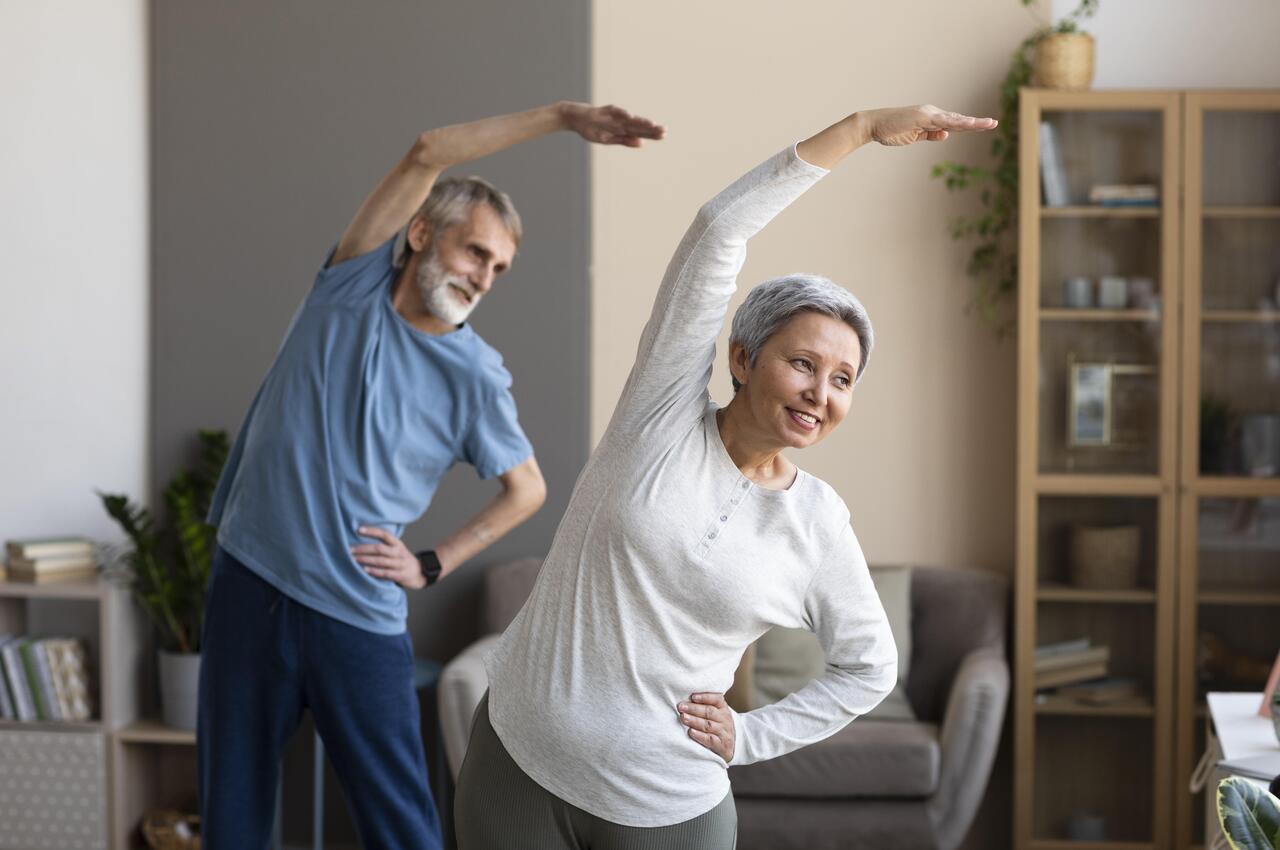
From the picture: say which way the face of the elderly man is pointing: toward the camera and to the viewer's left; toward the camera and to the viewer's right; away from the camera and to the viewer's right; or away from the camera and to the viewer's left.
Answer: toward the camera and to the viewer's right

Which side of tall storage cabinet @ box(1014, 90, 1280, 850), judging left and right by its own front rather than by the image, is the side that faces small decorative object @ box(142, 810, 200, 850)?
right

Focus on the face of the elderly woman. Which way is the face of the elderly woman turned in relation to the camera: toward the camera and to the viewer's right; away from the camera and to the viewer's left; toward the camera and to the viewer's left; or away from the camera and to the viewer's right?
toward the camera and to the viewer's right

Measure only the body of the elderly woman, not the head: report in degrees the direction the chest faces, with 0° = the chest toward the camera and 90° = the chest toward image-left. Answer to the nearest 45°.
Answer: approximately 0°

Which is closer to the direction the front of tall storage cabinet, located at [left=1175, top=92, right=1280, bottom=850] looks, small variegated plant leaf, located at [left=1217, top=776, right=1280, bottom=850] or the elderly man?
the small variegated plant leaf

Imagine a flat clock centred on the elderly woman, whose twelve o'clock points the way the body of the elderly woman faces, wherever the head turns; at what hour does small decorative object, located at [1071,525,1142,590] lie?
The small decorative object is roughly at 7 o'clock from the elderly woman.

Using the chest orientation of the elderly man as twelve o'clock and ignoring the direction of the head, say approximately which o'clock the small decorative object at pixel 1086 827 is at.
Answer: The small decorative object is roughly at 8 o'clock from the elderly man.
